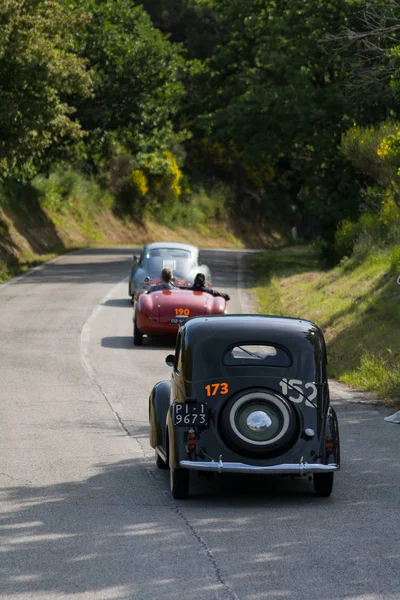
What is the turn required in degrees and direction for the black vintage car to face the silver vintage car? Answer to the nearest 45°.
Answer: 0° — it already faces it

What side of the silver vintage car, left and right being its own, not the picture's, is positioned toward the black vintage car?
back

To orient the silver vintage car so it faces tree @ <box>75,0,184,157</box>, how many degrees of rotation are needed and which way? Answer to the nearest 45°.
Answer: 0° — it already faces it

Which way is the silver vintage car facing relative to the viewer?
away from the camera

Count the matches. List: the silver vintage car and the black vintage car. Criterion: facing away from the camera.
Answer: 2

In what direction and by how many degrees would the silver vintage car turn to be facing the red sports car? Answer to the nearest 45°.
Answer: approximately 180°

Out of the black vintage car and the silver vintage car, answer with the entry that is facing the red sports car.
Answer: the black vintage car

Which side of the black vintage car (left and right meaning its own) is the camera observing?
back

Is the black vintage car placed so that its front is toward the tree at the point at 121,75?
yes
